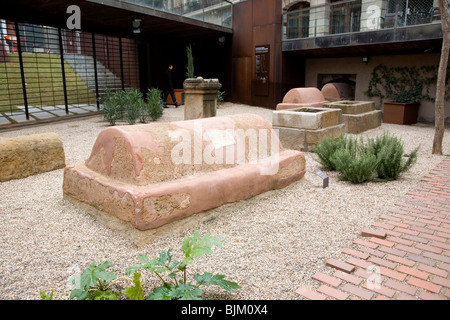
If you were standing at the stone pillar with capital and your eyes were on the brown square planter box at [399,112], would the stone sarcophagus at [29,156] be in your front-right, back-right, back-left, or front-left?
back-right

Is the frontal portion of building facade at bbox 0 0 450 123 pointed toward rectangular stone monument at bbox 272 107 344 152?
yes

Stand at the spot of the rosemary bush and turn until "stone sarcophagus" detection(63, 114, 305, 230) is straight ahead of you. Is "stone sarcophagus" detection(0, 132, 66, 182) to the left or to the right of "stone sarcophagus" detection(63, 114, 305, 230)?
right

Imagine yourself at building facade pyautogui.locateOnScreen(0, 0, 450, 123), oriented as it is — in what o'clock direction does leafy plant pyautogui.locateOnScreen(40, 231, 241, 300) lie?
The leafy plant is roughly at 12 o'clock from the building facade.

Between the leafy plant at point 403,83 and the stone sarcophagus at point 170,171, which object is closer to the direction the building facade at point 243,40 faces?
the stone sarcophagus

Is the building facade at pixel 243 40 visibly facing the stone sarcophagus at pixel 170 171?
yes

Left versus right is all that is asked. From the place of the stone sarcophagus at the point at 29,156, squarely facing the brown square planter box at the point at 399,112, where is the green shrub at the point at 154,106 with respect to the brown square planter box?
left

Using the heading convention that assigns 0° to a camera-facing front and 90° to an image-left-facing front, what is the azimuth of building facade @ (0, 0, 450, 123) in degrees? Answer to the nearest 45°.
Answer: approximately 0°

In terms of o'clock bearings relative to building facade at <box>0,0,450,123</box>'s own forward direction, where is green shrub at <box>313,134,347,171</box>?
The green shrub is roughly at 12 o'clock from the building facade.

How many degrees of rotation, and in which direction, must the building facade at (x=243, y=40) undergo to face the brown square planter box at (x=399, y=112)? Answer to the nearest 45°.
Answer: approximately 45° to its left
